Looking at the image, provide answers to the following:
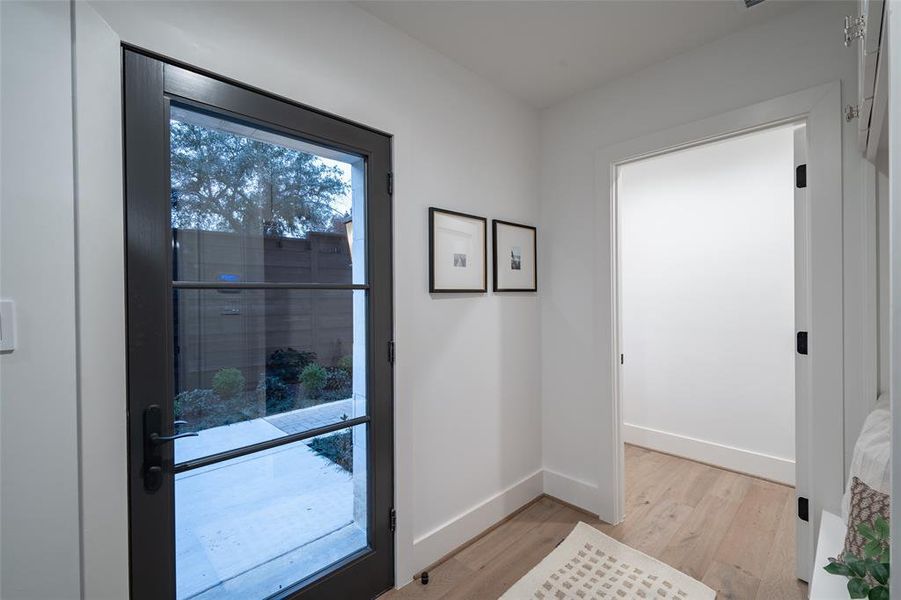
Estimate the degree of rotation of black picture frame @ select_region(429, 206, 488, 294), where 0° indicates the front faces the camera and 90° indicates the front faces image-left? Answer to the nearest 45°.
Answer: approximately 315°

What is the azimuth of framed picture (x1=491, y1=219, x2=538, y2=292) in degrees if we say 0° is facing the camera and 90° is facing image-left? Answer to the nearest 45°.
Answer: approximately 315°

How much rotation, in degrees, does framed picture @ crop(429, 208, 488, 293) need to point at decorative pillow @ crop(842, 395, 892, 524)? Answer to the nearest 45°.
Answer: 0° — it already faces it

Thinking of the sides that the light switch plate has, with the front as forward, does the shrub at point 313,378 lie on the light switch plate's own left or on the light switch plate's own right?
on the light switch plate's own left

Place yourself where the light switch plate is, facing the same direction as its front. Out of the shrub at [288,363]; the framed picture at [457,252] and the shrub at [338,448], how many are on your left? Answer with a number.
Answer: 3

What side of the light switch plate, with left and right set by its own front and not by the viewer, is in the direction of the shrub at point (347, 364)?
left

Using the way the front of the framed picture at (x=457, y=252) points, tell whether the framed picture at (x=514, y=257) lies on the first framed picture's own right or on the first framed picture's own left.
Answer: on the first framed picture's own left

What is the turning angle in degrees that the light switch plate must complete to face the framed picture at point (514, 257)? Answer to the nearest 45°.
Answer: approximately 90° to its left
